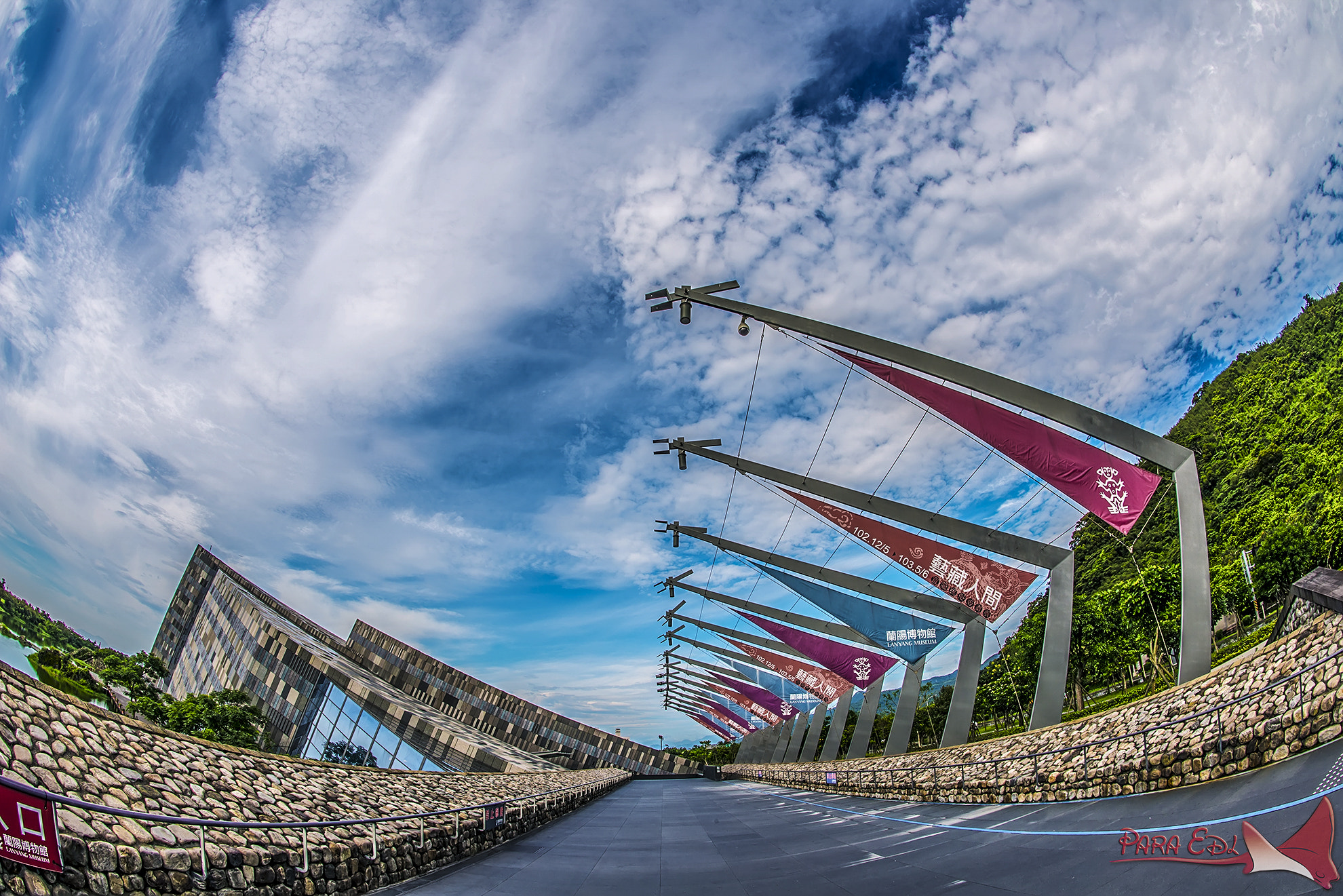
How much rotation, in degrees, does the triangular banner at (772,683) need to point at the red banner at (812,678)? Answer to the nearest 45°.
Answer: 0° — it already faces it

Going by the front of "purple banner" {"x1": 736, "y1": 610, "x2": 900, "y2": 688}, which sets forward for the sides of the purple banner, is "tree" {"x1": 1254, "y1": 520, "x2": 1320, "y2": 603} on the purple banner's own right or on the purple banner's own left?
on the purple banner's own left

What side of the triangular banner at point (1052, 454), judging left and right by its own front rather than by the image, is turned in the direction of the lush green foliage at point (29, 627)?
right

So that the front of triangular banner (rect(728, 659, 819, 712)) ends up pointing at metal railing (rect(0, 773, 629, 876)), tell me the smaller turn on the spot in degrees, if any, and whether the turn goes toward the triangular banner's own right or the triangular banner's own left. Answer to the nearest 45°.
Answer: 0° — it already faces it
